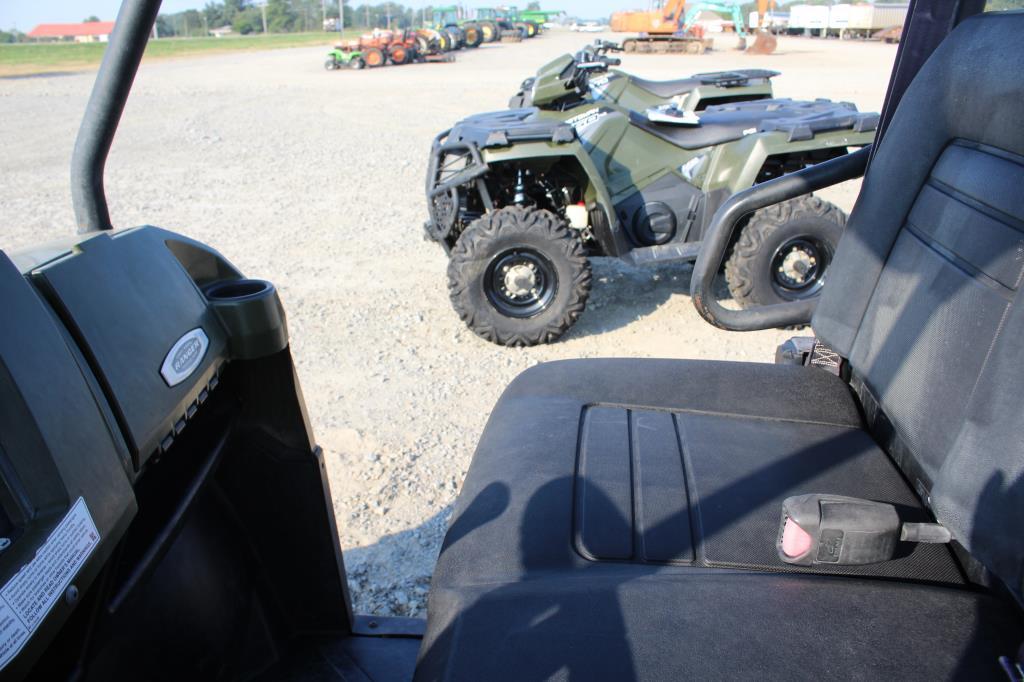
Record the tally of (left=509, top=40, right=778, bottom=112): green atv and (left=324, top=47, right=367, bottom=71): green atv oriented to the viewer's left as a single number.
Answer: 2

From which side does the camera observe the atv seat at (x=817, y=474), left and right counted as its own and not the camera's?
left

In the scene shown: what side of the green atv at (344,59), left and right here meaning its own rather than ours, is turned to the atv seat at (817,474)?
left

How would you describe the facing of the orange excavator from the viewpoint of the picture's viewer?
facing to the right of the viewer

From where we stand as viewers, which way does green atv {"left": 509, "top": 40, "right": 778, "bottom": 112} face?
facing to the left of the viewer

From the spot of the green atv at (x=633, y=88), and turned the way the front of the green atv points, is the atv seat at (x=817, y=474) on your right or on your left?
on your left

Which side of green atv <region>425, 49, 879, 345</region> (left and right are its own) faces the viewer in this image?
left

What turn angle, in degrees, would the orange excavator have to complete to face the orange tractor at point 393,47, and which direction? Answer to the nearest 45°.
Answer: approximately 135° to its right

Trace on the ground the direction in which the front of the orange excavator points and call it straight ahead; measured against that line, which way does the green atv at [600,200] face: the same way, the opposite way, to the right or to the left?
the opposite way

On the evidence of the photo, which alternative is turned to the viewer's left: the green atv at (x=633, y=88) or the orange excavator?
the green atv
